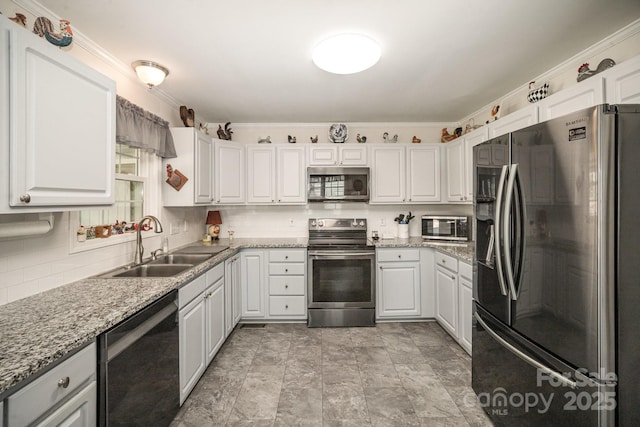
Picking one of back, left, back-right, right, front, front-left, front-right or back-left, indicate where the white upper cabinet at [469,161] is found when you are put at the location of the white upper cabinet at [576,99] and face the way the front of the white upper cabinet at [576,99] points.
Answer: right

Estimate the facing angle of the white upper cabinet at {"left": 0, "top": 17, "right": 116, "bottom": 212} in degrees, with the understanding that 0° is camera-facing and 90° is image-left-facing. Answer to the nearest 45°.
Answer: approximately 315°

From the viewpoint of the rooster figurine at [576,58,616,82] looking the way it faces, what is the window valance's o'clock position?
The window valance is roughly at 11 o'clock from the rooster figurine.

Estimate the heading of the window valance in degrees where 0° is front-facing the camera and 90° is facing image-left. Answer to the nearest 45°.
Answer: approximately 315°

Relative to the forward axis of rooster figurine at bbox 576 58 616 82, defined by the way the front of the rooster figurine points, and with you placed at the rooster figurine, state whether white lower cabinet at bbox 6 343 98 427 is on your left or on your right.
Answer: on your left

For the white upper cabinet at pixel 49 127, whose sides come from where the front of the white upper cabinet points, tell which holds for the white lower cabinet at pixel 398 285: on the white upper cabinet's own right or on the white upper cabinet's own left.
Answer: on the white upper cabinet's own left

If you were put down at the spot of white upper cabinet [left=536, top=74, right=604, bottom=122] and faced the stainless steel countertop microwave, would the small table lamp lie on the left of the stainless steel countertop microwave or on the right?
left

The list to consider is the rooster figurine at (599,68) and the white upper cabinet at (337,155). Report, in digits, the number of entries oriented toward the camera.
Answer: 1

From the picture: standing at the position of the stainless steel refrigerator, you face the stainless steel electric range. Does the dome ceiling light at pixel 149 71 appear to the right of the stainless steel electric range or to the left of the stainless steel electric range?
left
